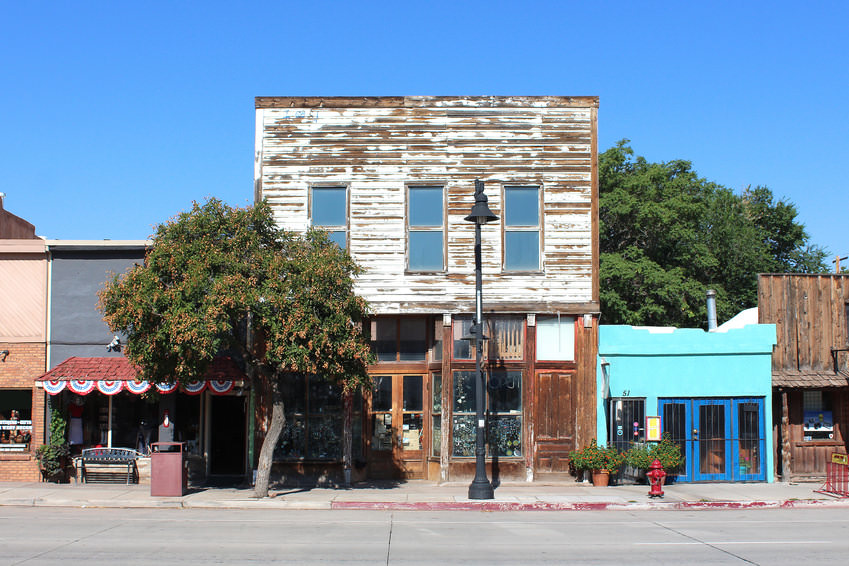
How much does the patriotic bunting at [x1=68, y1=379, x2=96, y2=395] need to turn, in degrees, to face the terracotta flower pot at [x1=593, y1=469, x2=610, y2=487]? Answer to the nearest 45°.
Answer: approximately 90° to its left

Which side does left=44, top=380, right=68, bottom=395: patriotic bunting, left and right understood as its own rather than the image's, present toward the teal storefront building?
left

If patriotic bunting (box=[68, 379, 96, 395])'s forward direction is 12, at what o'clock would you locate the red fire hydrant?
The red fire hydrant is roughly at 10 o'clock from the patriotic bunting.

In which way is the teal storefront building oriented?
toward the camera

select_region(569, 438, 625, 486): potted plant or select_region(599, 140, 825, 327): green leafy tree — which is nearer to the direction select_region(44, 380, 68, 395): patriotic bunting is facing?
the potted plant

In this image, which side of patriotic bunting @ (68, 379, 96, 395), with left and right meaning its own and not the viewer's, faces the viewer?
front

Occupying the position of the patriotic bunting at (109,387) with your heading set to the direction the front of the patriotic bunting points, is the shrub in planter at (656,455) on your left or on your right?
on your left
